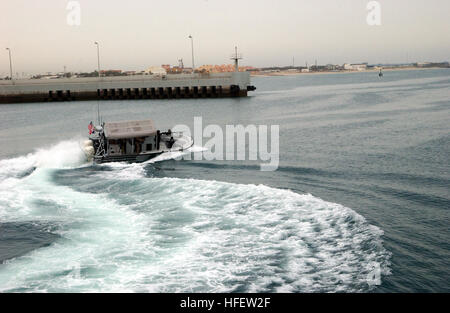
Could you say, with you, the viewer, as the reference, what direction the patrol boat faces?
facing to the right of the viewer
